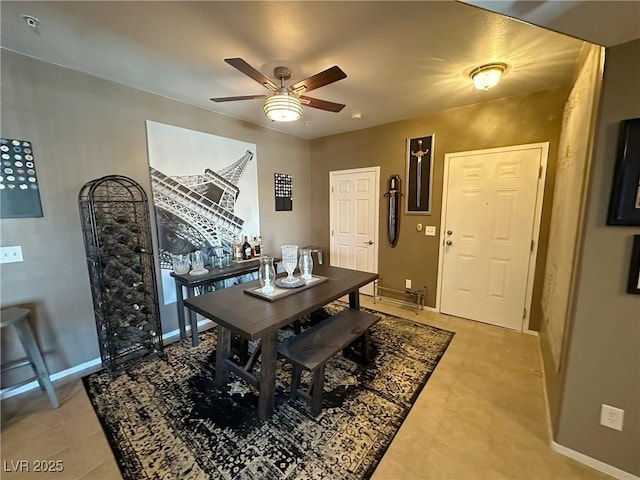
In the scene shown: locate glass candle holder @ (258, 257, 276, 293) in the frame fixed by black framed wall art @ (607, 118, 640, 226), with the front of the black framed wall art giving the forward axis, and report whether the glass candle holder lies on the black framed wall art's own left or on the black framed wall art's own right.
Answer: on the black framed wall art's own right

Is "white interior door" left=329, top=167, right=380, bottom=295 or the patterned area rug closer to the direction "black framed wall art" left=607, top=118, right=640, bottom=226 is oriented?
the patterned area rug

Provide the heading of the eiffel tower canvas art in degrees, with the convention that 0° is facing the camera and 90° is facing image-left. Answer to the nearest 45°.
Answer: approximately 315°

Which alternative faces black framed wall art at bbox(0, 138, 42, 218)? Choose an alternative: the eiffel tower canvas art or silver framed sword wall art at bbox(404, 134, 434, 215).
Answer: silver framed sword wall art at bbox(404, 134, 434, 215)

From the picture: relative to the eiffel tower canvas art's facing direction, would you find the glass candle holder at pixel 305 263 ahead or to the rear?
ahead

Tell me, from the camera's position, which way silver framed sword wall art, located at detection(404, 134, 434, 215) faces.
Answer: facing the viewer and to the left of the viewer

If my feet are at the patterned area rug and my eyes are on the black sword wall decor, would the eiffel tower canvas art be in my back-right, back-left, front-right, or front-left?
front-left

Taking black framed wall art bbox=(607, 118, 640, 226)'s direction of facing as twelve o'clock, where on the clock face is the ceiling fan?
The ceiling fan is roughly at 2 o'clock from the black framed wall art.

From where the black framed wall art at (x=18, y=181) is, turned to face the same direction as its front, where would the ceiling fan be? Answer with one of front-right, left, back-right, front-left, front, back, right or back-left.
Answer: front-left

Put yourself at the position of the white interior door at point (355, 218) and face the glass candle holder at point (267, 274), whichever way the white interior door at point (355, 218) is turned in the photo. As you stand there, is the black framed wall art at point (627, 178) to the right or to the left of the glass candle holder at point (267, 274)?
left
